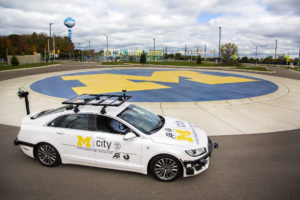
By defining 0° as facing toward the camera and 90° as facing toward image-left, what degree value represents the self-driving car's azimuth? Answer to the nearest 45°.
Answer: approximately 315°
